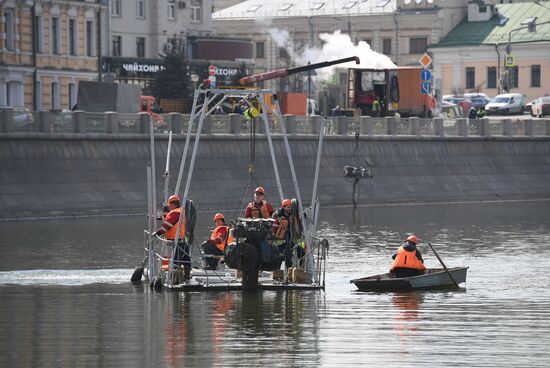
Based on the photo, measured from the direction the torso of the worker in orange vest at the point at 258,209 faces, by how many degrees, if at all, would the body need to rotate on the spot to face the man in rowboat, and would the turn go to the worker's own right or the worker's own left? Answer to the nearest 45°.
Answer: approximately 90° to the worker's own left

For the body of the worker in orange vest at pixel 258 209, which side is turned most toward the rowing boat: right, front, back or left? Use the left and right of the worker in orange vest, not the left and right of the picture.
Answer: left

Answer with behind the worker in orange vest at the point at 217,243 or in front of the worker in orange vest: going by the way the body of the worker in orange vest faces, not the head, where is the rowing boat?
behind

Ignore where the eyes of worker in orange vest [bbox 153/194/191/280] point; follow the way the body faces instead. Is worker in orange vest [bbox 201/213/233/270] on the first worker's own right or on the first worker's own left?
on the first worker's own right

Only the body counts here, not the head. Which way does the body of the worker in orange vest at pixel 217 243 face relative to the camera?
to the viewer's left

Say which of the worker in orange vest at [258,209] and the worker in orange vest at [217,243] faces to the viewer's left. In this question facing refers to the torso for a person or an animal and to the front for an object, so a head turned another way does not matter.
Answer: the worker in orange vest at [217,243]

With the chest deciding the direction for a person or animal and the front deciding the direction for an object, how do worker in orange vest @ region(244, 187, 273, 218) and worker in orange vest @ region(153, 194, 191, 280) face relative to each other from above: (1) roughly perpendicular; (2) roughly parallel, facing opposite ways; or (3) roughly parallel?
roughly perpendicular

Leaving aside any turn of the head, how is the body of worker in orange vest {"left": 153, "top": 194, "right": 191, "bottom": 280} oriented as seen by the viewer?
to the viewer's left

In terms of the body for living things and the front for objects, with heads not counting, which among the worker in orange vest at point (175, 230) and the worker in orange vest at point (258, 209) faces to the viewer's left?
the worker in orange vest at point (175, 230)

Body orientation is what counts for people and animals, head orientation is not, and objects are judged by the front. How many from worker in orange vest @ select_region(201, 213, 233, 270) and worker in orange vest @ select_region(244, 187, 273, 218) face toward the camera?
1
